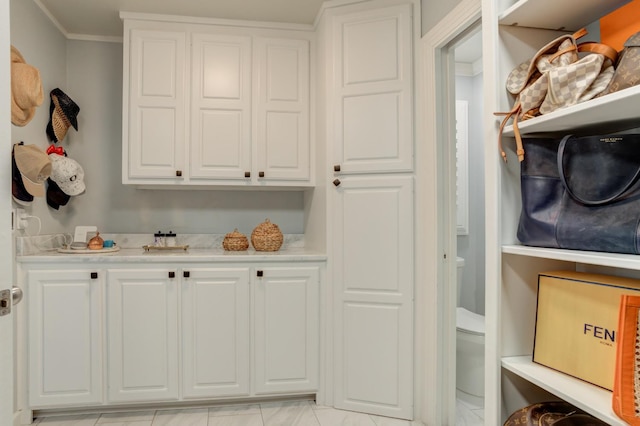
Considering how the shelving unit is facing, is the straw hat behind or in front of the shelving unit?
in front

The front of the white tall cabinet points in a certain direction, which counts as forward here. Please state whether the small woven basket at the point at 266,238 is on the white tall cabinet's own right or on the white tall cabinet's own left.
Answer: on the white tall cabinet's own right

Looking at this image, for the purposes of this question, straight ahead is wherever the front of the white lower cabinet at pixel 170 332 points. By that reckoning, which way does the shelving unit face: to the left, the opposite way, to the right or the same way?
to the right

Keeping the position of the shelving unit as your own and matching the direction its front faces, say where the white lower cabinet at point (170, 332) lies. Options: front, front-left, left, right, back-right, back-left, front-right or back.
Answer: front-right

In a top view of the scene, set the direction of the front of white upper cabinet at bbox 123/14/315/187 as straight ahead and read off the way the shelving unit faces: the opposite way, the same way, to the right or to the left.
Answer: to the right

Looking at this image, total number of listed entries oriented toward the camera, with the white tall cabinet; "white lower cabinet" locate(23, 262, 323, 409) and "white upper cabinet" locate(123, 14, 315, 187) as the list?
3

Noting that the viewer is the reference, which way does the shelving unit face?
facing the viewer and to the left of the viewer

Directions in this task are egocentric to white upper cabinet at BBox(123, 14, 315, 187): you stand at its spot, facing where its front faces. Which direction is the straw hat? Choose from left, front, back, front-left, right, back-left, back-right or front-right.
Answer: front-right

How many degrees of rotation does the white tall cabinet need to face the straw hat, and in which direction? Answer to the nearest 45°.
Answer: approximately 90° to its right

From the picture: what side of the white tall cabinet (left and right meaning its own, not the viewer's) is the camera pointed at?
front

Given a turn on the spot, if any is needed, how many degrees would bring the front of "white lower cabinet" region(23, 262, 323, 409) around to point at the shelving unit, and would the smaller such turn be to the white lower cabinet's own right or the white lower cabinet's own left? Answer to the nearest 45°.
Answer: approximately 45° to the white lower cabinet's own left

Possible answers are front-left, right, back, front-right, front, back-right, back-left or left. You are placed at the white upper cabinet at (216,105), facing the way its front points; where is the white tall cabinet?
front-left

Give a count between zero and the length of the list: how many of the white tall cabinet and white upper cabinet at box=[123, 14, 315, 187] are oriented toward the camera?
2

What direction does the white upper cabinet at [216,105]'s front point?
toward the camera
